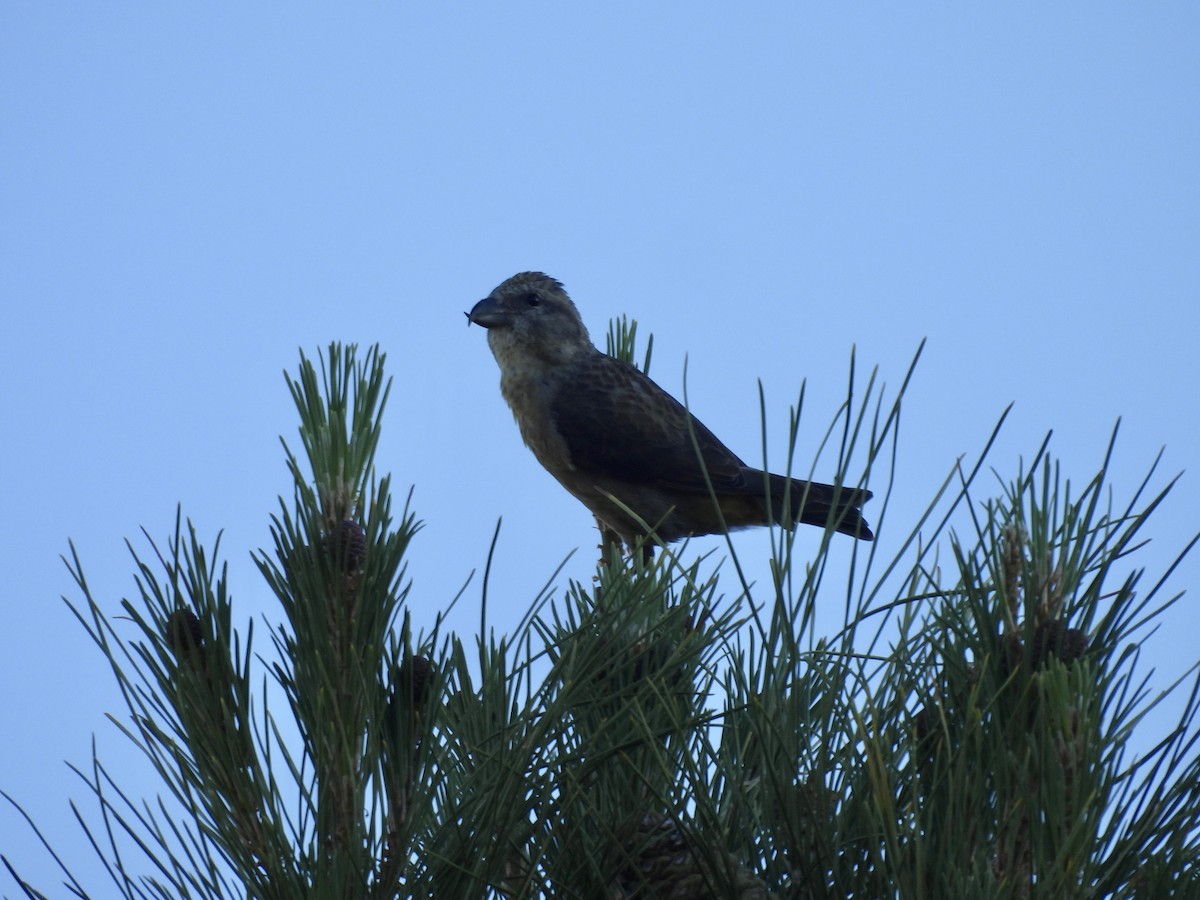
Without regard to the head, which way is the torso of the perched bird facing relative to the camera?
to the viewer's left
